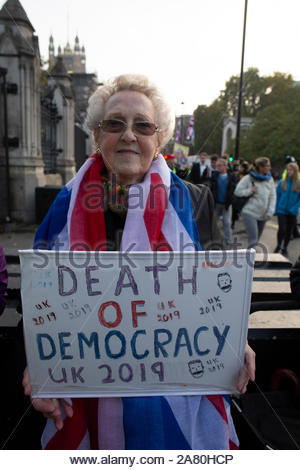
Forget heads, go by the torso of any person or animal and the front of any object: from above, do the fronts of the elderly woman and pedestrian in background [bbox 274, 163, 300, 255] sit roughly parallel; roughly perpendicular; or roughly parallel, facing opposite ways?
roughly parallel

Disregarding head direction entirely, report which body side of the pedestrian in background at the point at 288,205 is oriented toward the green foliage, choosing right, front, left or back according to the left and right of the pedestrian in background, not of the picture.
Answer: back

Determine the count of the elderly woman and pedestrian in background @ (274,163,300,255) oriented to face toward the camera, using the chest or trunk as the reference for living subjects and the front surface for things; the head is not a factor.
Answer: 2

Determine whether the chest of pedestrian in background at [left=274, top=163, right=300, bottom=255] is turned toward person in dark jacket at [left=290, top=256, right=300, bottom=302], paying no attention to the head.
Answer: yes

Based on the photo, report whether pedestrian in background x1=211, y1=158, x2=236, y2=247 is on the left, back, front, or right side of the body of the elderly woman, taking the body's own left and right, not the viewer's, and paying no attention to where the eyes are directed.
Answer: back

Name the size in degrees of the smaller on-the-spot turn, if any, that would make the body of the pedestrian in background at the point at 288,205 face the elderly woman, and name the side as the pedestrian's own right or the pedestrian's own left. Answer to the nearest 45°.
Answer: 0° — they already face them

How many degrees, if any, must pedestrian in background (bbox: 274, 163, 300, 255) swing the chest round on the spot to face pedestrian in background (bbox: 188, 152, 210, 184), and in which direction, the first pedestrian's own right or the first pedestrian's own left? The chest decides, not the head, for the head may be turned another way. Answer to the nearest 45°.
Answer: approximately 135° to the first pedestrian's own right

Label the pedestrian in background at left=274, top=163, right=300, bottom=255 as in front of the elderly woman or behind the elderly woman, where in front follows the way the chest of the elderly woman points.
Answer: behind

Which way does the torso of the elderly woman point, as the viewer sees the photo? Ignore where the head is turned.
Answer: toward the camera

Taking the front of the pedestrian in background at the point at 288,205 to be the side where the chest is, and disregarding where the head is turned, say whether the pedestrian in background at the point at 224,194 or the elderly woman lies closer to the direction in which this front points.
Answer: the elderly woman

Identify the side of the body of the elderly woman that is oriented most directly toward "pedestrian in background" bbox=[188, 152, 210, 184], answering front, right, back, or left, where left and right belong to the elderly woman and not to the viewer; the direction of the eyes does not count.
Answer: back

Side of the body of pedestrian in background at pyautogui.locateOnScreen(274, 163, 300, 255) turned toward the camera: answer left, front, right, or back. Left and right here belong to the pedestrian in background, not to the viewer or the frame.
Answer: front
